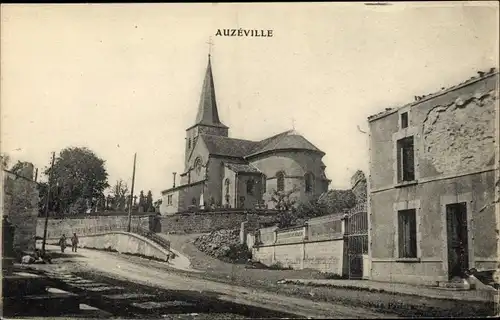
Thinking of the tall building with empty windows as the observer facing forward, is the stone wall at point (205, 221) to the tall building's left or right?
on its right

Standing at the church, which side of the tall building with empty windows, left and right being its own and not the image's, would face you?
right

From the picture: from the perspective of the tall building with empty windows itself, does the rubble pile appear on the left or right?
on its right

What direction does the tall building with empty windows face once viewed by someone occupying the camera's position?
facing the viewer and to the left of the viewer

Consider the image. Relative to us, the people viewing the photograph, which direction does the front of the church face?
facing away from the viewer and to the left of the viewer

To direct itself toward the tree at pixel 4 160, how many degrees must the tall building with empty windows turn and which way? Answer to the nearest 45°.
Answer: approximately 45° to its right

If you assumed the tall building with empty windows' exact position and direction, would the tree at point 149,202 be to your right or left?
on your right

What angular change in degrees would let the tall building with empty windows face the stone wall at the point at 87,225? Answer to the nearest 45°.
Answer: approximately 45° to its right

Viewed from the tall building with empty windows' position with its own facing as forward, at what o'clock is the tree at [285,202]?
The tree is roughly at 3 o'clock from the tall building with empty windows.

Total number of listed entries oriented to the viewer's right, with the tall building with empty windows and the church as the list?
0

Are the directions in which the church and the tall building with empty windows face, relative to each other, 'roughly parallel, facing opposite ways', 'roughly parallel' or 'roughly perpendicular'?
roughly perpendicular

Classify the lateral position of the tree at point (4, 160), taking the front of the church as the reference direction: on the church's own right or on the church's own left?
on the church's own left
